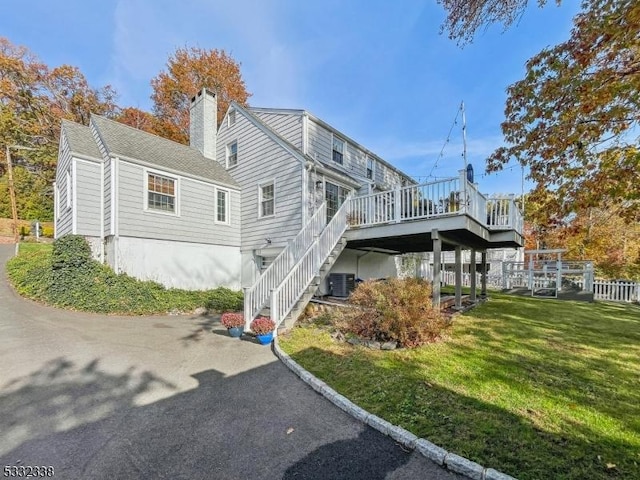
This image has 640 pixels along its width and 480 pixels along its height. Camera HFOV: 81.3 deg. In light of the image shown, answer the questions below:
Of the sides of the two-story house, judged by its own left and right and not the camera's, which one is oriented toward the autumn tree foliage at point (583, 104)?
back

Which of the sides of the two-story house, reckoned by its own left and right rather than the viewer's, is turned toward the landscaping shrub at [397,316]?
back

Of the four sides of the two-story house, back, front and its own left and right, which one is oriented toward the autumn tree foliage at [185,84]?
front

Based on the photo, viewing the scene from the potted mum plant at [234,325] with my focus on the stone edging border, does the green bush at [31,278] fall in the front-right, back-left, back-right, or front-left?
back-right
